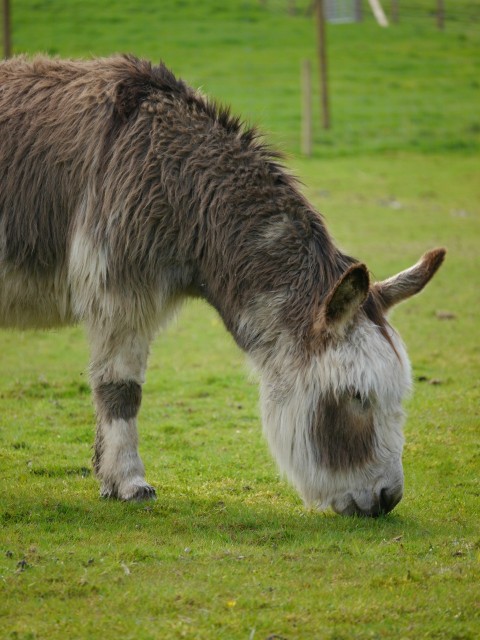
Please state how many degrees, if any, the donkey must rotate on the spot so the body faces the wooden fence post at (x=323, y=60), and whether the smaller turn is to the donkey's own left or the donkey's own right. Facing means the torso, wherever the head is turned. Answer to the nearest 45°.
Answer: approximately 90° to the donkey's own left

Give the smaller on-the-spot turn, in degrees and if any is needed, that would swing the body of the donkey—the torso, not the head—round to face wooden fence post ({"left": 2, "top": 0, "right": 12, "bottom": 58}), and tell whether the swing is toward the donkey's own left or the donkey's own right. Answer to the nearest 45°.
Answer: approximately 90° to the donkey's own left

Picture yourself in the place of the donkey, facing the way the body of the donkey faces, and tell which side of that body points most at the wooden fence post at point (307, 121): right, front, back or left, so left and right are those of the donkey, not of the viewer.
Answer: left

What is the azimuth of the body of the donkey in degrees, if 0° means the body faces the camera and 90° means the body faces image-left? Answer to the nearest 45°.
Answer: approximately 270°
